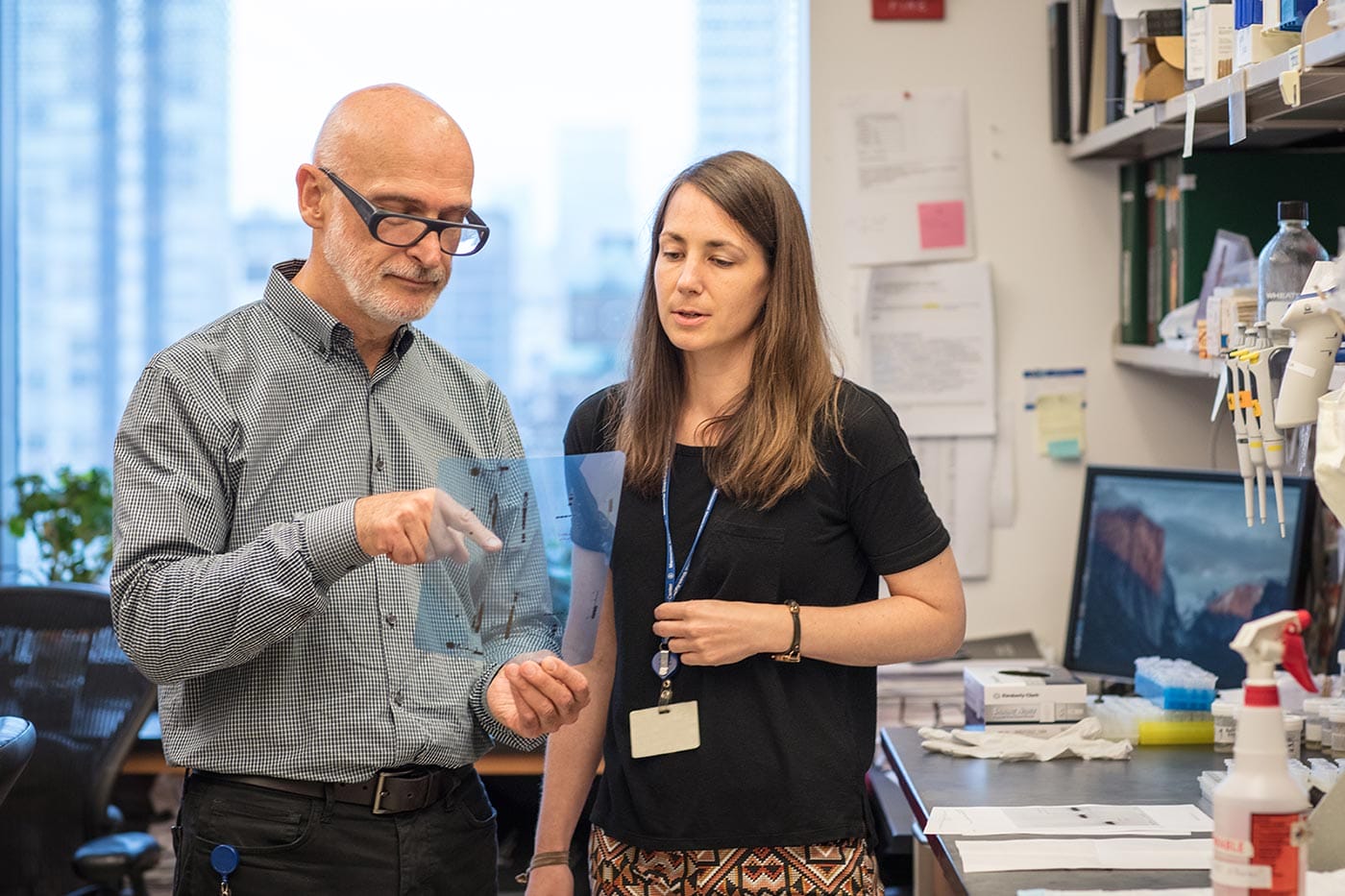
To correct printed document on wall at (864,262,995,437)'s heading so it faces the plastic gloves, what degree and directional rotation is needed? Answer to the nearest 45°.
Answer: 0° — it already faces it

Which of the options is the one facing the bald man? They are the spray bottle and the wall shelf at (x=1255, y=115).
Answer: the wall shelf

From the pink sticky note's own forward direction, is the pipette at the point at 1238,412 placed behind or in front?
in front

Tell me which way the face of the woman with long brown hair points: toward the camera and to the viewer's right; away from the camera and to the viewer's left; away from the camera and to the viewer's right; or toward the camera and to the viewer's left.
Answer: toward the camera and to the viewer's left

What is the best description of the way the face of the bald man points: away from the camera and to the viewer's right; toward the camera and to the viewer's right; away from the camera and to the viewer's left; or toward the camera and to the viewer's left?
toward the camera and to the viewer's right
